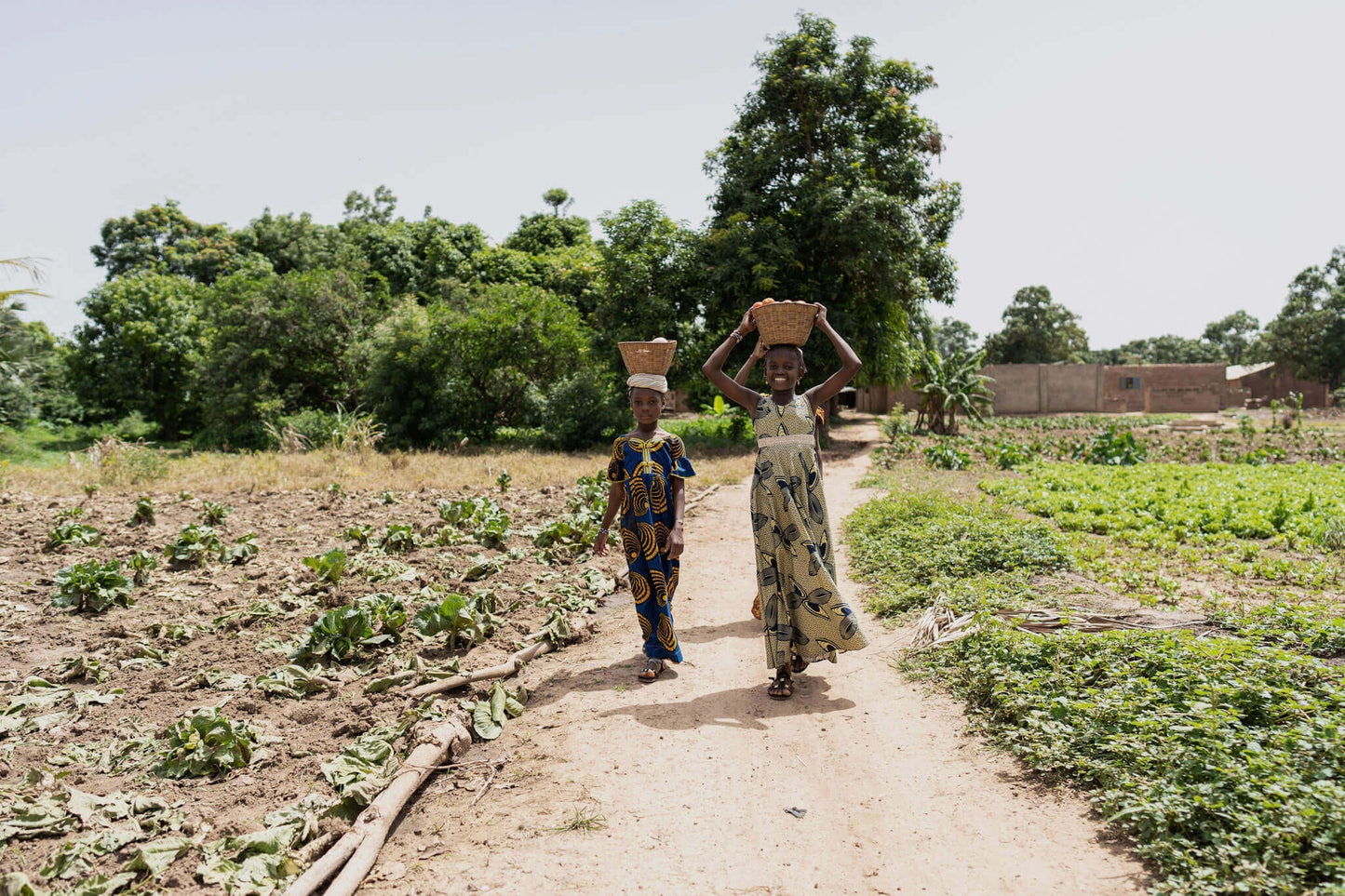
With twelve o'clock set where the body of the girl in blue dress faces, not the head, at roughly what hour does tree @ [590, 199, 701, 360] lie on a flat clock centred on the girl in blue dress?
The tree is roughly at 6 o'clock from the girl in blue dress.

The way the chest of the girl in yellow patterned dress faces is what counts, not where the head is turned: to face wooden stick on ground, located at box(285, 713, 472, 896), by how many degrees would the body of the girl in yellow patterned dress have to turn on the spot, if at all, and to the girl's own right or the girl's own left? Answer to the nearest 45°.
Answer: approximately 45° to the girl's own right

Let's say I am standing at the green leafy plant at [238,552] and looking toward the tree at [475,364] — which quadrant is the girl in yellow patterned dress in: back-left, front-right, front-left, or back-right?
back-right

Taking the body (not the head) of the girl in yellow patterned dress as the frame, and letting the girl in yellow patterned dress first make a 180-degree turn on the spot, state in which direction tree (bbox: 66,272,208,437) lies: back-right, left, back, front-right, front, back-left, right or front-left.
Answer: front-left

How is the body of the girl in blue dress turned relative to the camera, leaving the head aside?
toward the camera

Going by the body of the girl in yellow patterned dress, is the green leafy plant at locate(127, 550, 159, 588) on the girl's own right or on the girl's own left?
on the girl's own right

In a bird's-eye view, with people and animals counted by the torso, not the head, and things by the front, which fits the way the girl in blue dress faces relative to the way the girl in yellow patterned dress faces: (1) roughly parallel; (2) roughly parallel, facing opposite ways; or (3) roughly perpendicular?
roughly parallel

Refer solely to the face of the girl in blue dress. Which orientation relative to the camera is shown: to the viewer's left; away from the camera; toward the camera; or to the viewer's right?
toward the camera

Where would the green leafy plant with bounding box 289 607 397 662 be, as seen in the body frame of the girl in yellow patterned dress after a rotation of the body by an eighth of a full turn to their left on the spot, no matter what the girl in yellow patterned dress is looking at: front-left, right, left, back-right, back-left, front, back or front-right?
back-right

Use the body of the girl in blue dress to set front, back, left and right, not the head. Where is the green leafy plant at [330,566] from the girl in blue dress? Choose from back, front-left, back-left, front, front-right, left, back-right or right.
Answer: back-right

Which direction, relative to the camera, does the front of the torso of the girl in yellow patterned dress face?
toward the camera

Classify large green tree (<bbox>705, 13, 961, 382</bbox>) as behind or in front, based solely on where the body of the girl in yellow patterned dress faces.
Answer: behind

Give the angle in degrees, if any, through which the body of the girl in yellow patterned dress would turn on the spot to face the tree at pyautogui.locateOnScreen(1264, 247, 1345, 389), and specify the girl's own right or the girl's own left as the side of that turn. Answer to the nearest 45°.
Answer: approximately 135° to the girl's own left

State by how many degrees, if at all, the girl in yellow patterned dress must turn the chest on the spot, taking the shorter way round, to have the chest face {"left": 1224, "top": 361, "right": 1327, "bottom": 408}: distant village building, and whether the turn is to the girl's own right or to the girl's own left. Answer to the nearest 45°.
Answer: approximately 135° to the girl's own left

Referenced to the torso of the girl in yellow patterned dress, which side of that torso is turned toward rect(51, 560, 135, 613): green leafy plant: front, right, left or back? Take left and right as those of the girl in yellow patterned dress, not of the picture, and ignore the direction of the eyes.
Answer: right

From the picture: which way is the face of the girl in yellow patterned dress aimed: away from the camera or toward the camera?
toward the camera

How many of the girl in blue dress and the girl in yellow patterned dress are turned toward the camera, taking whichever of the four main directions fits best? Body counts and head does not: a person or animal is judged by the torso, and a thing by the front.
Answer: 2

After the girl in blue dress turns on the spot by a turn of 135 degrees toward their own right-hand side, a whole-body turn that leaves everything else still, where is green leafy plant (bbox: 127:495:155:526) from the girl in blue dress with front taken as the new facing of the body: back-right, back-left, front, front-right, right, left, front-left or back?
front
